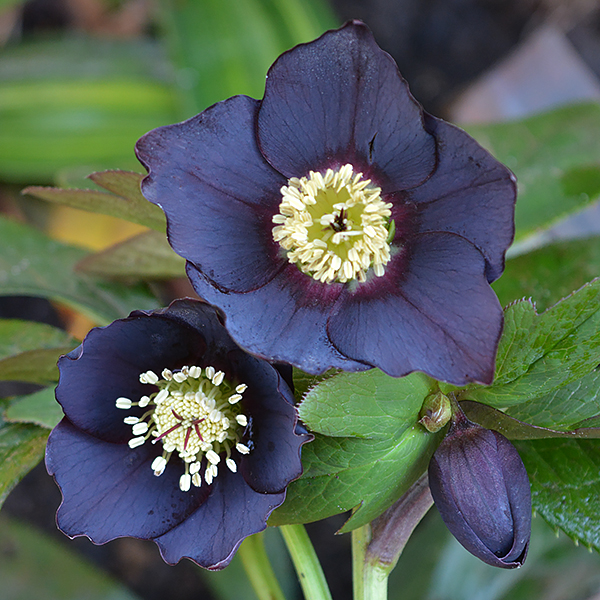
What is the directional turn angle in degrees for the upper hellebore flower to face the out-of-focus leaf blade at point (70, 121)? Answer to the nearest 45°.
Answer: approximately 135° to its right

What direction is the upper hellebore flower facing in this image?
toward the camera

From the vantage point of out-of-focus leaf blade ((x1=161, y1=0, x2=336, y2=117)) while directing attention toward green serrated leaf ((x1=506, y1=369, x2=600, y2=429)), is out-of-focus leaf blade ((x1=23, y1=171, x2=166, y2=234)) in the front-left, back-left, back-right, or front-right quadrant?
front-right
